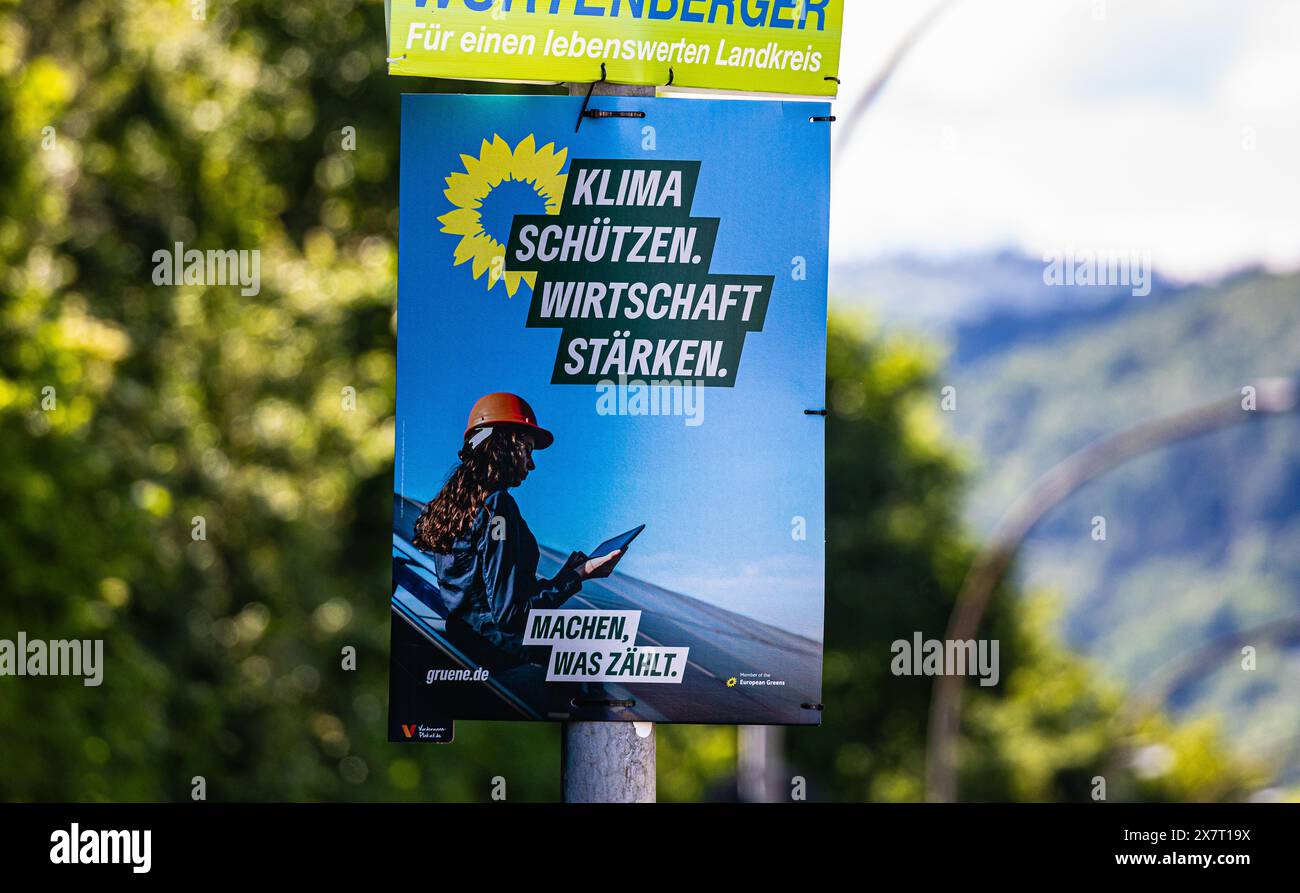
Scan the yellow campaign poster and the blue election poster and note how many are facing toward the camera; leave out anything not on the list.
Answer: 2

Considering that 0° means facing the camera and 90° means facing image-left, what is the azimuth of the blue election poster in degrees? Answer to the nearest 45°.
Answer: approximately 0°

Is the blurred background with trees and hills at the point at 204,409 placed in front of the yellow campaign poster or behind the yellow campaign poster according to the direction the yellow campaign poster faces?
behind

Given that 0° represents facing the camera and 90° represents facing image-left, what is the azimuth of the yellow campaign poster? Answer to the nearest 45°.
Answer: approximately 0°

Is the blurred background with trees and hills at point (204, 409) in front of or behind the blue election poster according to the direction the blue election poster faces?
behind
